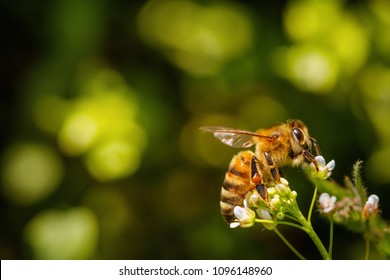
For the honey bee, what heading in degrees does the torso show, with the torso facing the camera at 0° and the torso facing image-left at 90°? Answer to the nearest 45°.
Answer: approximately 270°
